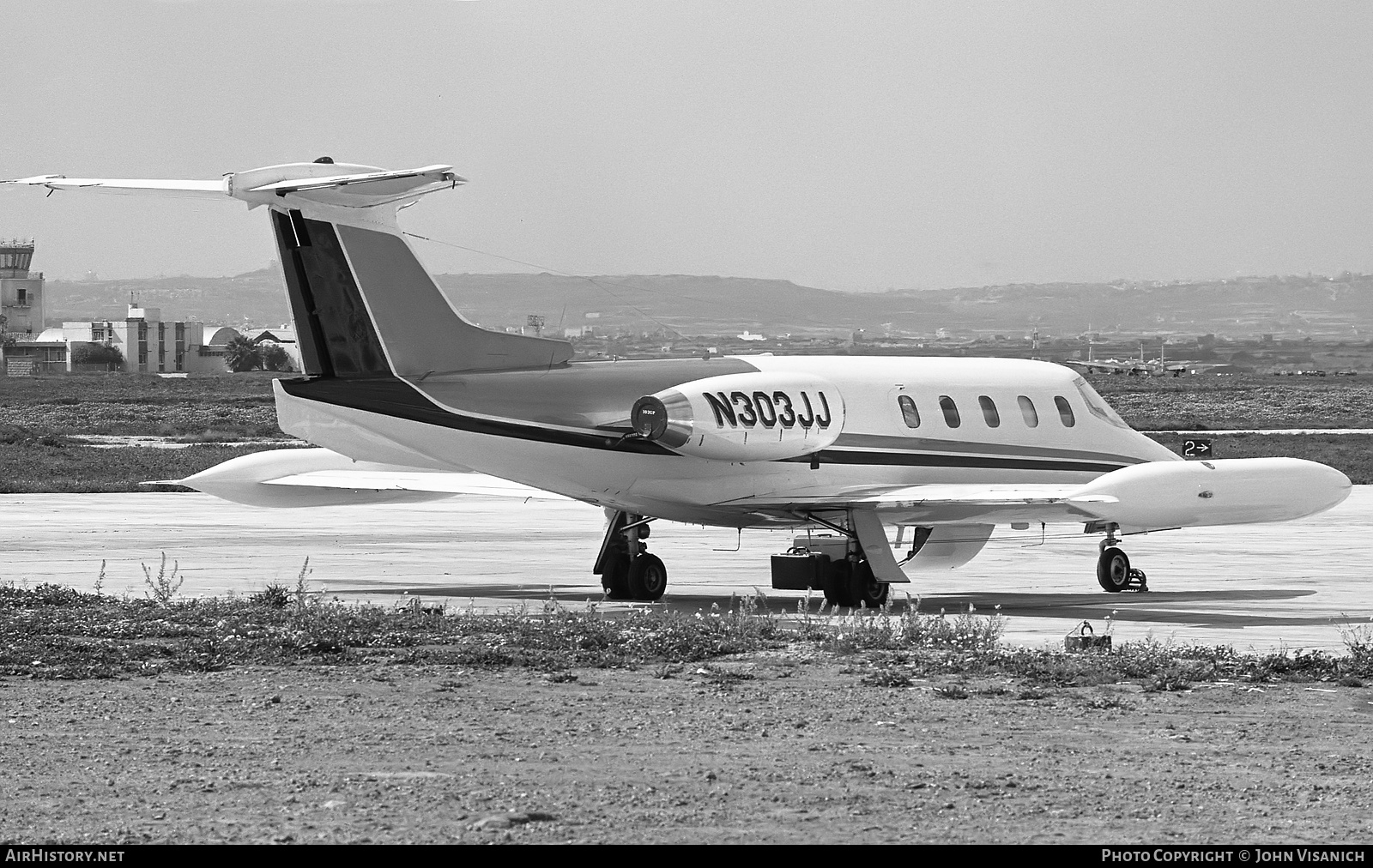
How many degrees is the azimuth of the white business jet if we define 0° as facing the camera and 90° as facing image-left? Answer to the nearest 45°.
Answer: approximately 225°

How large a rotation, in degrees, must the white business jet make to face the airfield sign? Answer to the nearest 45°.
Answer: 0° — it already faces it
